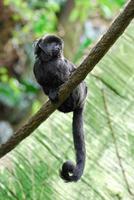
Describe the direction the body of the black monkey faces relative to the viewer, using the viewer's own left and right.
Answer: facing the viewer and to the left of the viewer
